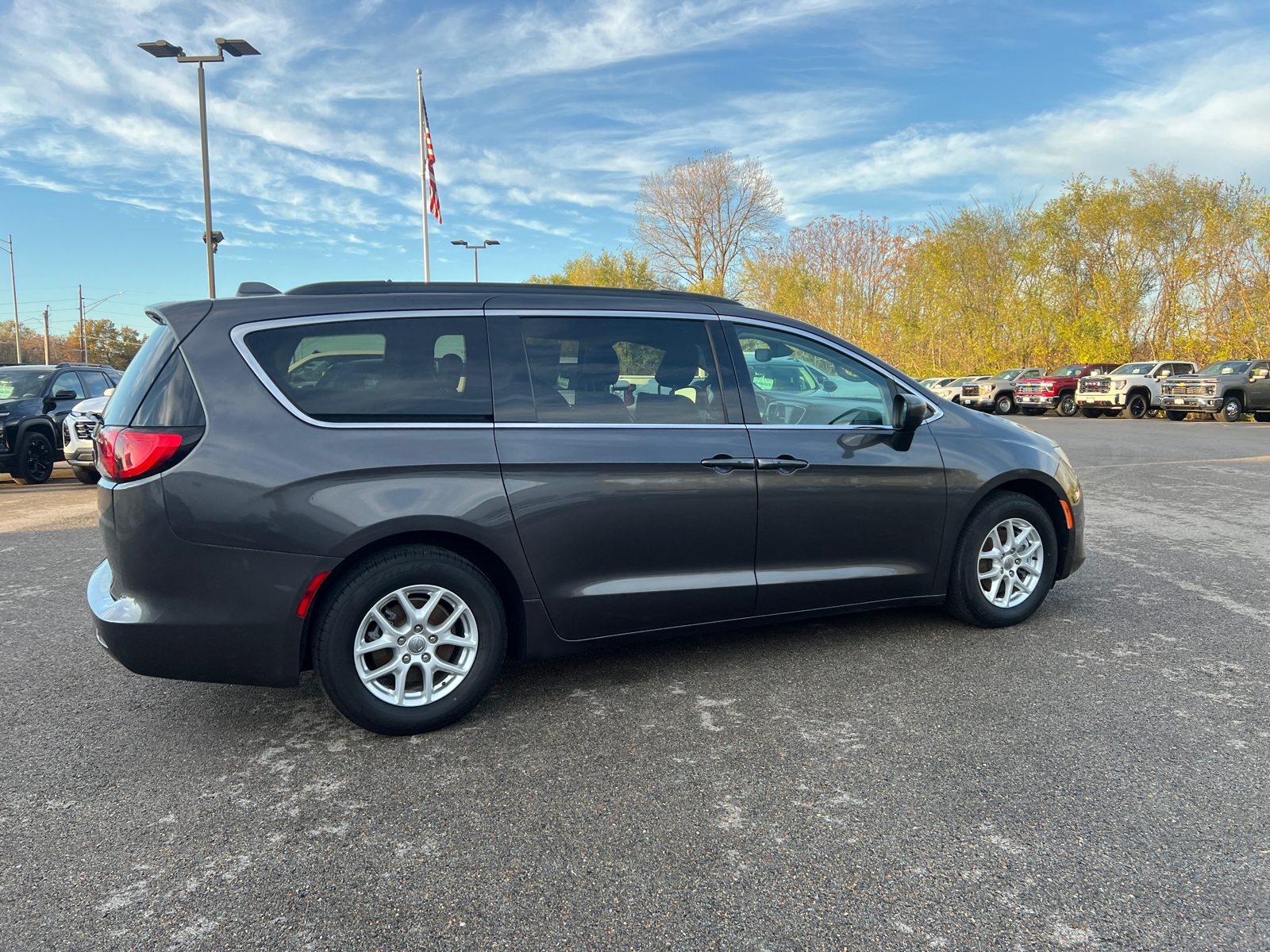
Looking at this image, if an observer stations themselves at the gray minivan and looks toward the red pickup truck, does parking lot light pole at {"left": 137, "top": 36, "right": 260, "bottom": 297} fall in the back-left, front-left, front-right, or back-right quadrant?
front-left

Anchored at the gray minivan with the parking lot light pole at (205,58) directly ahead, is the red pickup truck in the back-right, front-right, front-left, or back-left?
front-right

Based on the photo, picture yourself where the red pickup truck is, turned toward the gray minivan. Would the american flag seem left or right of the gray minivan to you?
right

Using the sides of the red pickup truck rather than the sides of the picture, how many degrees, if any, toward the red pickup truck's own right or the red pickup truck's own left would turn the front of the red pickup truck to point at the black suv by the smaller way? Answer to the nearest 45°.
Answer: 0° — it already faces it

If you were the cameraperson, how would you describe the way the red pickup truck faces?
facing the viewer and to the left of the viewer

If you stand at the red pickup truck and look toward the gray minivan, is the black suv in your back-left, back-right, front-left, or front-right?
front-right

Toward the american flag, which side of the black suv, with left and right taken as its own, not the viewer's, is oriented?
back

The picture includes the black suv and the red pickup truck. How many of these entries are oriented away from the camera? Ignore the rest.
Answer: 0

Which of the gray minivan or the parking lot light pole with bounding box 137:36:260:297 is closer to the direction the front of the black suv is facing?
the gray minivan

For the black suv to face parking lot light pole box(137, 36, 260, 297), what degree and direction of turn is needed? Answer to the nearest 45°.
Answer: approximately 180°
